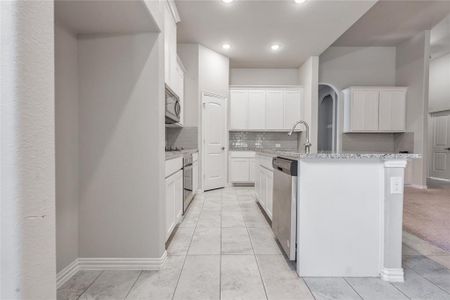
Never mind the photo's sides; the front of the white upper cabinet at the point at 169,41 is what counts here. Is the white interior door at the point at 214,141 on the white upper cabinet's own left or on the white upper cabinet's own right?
on the white upper cabinet's own left

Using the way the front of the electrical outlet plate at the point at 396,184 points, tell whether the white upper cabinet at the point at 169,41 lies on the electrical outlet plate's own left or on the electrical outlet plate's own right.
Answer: on the electrical outlet plate's own right

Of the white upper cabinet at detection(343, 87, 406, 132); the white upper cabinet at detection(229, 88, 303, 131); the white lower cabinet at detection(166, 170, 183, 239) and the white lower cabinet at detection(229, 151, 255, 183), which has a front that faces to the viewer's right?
the white lower cabinet at detection(166, 170, 183, 239)

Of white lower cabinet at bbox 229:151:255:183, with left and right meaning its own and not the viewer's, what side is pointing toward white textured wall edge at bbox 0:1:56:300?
front

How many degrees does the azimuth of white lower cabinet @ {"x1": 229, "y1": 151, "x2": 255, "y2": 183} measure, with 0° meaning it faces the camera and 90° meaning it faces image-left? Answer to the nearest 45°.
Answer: approximately 0°

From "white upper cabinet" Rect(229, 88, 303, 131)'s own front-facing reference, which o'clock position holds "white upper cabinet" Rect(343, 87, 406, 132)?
"white upper cabinet" Rect(343, 87, 406, 132) is roughly at 9 o'clock from "white upper cabinet" Rect(229, 88, 303, 131).

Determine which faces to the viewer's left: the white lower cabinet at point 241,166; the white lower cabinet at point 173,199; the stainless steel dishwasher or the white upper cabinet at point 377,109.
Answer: the stainless steel dishwasher

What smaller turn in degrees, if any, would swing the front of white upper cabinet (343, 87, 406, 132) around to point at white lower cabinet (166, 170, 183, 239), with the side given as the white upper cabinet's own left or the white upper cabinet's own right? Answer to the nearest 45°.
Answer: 0° — it already faces it

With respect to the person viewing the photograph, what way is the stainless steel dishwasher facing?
facing to the left of the viewer

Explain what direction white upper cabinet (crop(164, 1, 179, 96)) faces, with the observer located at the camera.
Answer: facing to the right of the viewer

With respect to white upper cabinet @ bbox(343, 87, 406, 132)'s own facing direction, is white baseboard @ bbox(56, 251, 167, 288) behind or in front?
in front

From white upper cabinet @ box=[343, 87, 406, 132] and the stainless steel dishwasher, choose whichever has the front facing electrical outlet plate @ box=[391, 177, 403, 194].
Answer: the white upper cabinet
